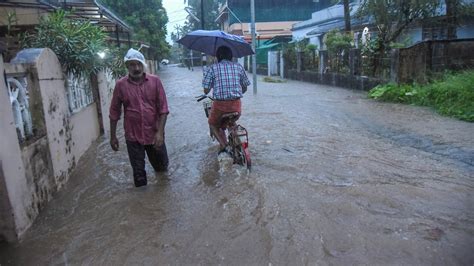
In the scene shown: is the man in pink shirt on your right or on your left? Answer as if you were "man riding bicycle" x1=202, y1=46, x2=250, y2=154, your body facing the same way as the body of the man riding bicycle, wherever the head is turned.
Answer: on your left

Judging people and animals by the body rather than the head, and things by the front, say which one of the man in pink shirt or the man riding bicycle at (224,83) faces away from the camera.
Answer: the man riding bicycle

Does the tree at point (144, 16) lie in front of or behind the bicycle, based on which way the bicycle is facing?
in front

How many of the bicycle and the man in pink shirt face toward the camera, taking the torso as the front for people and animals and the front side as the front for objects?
1

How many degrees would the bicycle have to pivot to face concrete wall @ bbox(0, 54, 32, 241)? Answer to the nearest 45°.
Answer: approximately 90° to its left

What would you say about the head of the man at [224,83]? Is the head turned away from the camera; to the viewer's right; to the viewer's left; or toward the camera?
away from the camera

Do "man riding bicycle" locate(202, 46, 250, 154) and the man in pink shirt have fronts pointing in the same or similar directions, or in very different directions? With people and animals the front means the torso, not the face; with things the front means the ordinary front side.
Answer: very different directions

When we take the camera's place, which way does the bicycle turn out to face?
facing away from the viewer and to the left of the viewer

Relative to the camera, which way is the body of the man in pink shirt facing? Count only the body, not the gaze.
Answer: toward the camera

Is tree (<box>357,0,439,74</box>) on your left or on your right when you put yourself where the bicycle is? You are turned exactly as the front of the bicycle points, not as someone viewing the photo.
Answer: on your right

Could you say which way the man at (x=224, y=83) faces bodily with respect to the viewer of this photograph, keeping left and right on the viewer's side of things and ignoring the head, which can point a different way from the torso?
facing away from the viewer

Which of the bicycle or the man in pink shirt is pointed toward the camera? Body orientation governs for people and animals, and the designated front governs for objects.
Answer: the man in pink shirt

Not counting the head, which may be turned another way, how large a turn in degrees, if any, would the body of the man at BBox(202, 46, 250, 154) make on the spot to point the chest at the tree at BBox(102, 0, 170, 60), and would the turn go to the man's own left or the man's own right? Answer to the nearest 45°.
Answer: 0° — they already face it

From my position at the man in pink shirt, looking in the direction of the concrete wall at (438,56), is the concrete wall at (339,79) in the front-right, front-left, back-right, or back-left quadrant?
front-left

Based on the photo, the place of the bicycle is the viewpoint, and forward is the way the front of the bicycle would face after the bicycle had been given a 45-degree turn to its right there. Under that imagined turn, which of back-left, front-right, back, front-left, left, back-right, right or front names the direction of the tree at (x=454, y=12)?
front-right

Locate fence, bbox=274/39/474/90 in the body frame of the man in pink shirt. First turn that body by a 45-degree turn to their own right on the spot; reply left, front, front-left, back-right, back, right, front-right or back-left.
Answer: back
